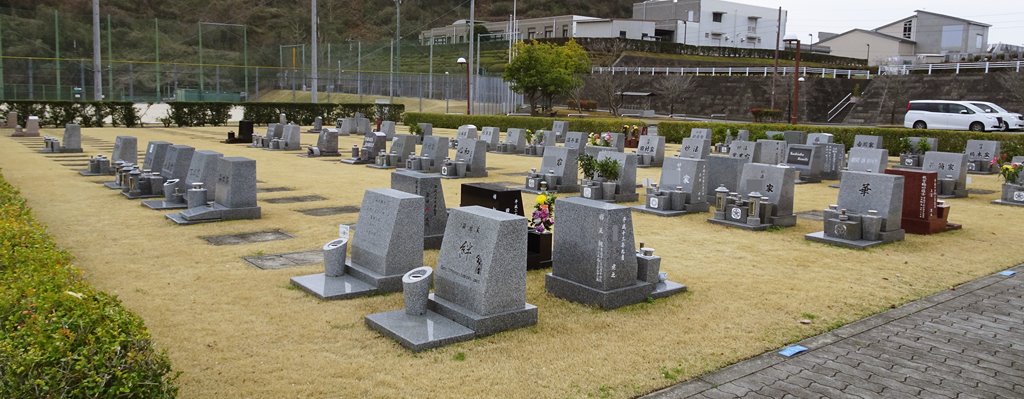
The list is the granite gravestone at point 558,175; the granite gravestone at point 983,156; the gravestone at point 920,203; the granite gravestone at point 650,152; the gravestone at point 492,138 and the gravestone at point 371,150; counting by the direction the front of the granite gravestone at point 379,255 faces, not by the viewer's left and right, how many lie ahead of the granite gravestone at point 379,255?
0

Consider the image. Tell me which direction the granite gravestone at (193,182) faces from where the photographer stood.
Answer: facing the viewer and to the left of the viewer

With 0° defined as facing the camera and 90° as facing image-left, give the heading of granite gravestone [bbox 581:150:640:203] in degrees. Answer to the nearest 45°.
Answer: approximately 45°

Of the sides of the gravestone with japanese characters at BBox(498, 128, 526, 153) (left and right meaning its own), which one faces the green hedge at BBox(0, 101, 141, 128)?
right

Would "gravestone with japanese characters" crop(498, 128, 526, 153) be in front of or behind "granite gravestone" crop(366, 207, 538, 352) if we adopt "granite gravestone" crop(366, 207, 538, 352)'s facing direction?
behind

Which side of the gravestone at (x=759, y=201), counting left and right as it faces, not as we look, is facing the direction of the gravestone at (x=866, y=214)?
left

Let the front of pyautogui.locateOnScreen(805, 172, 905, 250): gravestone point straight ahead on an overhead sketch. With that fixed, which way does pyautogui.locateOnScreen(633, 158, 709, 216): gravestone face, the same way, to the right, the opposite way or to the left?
the same way

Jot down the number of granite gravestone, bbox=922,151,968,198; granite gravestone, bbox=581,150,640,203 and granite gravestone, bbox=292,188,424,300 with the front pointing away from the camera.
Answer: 0

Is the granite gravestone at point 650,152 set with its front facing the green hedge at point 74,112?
no

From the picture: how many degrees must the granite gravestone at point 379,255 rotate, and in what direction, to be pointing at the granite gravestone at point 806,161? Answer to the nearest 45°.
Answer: approximately 180°

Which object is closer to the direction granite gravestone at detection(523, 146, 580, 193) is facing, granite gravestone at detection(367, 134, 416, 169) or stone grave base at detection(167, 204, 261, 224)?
the stone grave base

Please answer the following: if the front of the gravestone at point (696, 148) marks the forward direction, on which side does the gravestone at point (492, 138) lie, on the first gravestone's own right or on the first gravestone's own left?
on the first gravestone's own right

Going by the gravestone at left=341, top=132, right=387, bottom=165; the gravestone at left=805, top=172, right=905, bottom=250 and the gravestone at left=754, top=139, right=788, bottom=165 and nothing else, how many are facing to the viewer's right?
0

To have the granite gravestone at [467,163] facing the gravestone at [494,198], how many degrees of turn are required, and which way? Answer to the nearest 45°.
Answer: approximately 45° to its left

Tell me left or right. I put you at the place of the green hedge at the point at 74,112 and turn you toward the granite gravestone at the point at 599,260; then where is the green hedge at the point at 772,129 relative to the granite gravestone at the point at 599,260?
left

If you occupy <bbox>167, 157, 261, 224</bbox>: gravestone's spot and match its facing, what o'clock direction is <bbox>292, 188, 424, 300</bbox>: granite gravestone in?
The granite gravestone is roughly at 10 o'clock from the gravestone.

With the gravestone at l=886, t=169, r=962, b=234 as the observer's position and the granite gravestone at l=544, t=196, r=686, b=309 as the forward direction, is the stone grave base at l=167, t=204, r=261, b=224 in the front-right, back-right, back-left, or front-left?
front-right

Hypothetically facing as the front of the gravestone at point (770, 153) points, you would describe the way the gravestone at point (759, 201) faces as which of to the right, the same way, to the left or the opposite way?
the same way

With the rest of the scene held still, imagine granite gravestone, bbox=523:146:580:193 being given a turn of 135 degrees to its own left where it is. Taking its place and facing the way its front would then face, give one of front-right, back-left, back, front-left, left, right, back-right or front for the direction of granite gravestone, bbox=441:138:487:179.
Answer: back-left

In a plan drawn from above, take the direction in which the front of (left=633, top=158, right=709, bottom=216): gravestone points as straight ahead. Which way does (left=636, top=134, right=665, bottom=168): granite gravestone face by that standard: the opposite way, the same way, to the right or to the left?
the same way

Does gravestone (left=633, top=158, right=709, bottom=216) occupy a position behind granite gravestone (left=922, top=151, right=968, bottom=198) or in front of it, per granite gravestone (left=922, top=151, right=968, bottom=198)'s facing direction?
in front

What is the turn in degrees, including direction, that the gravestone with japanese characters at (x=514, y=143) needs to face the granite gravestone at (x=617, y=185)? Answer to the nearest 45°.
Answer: approximately 45° to its left

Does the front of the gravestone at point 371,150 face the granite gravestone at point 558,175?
no
